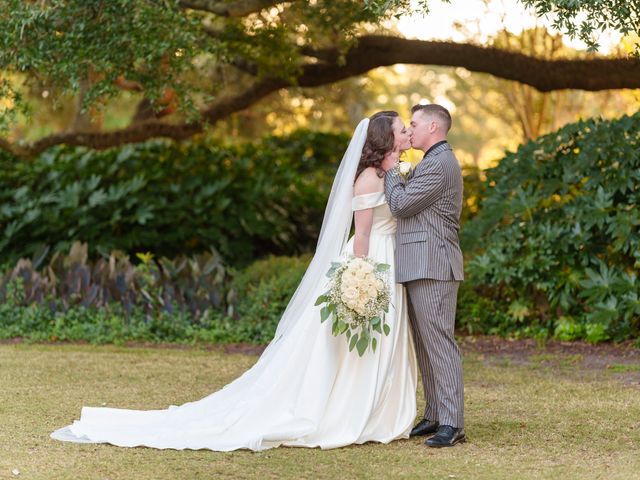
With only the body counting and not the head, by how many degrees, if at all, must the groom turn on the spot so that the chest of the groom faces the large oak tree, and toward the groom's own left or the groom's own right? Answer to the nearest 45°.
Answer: approximately 45° to the groom's own right

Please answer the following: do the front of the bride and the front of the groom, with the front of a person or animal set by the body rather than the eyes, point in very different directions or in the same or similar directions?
very different directions

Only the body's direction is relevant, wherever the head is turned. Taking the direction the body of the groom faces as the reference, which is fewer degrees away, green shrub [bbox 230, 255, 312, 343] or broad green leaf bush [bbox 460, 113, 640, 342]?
the green shrub

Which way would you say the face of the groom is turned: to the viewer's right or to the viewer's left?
to the viewer's left

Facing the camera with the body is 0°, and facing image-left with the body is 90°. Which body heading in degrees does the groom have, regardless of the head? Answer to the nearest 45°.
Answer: approximately 90°

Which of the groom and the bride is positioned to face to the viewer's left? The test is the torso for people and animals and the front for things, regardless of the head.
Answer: the groom

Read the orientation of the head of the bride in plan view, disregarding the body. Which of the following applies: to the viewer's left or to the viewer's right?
to the viewer's right

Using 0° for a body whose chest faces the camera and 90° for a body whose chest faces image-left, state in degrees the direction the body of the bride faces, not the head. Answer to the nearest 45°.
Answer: approximately 270°

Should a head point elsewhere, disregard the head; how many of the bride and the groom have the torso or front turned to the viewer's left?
1

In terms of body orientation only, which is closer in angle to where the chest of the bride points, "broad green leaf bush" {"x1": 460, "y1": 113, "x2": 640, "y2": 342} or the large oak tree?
the broad green leaf bush

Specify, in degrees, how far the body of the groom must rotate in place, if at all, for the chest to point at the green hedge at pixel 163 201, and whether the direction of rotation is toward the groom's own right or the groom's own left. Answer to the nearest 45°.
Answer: approximately 45° to the groom's own right
